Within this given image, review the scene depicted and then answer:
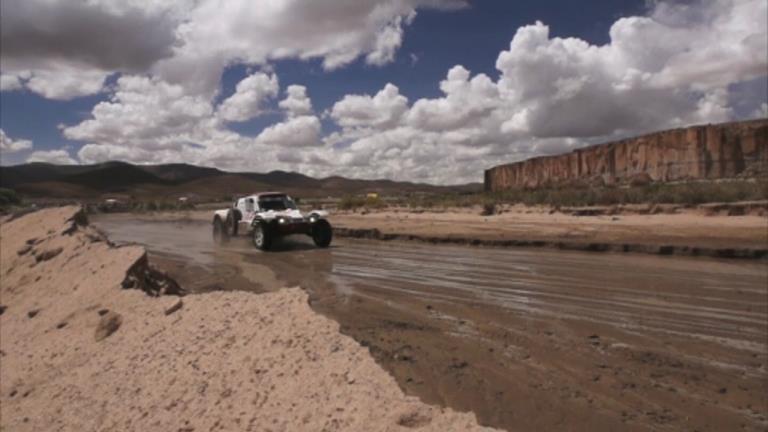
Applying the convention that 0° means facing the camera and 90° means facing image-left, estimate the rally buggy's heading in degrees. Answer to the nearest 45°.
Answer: approximately 315°

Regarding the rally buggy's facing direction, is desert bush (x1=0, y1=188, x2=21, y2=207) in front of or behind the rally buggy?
behind

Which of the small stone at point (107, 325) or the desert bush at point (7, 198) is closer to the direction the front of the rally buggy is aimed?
the small stone

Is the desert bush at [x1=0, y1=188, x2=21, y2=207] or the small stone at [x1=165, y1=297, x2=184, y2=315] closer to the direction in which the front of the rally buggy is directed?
the small stone

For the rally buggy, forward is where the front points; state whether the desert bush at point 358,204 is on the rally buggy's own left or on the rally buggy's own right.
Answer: on the rally buggy's own left

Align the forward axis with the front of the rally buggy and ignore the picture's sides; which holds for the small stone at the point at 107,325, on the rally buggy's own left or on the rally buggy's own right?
on the rally buggy's own right

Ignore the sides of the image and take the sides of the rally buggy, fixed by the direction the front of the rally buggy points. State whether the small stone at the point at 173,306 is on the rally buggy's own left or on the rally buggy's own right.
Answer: on the rally buggy's own right
